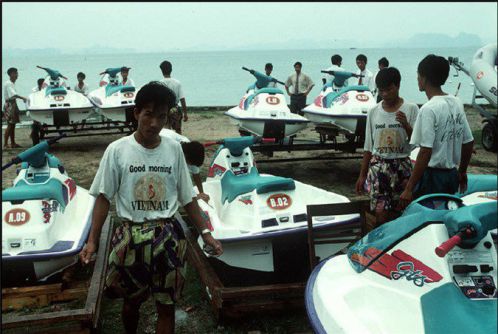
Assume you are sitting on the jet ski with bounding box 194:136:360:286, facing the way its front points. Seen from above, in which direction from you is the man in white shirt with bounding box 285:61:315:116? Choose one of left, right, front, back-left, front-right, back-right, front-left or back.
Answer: front-right

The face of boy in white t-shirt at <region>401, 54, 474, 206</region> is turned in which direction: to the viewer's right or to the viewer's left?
to the viewer's left

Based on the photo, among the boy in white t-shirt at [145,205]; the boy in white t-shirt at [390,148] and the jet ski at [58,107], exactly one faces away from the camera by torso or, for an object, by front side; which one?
the jet ski

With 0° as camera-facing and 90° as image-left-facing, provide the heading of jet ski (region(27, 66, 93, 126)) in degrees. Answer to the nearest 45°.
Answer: approximately 180°

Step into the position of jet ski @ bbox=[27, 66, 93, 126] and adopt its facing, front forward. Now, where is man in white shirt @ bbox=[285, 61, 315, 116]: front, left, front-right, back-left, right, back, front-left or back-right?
right

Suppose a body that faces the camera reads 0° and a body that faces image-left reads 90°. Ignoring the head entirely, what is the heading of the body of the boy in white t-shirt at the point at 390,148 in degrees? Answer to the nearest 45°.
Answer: approximately 0°

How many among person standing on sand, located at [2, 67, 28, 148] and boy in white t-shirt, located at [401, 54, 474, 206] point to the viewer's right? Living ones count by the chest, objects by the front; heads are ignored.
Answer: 1

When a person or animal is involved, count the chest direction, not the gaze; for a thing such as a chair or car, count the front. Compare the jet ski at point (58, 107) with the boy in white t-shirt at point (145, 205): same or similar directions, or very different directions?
very different directions

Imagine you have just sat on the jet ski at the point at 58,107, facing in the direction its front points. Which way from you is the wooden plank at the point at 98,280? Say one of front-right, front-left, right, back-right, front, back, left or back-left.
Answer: back

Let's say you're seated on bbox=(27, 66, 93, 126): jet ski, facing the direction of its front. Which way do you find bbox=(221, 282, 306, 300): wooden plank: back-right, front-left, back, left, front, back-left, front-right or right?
back

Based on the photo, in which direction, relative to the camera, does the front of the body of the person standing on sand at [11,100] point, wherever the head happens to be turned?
to the viewer's right

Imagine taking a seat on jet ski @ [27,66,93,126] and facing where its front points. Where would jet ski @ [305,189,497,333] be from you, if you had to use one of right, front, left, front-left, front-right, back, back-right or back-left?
back

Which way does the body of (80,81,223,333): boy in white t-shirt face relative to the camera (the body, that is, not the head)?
toward the camera

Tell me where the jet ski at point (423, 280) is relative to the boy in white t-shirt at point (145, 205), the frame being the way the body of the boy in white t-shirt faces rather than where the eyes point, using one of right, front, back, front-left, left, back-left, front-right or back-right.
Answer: front-left
